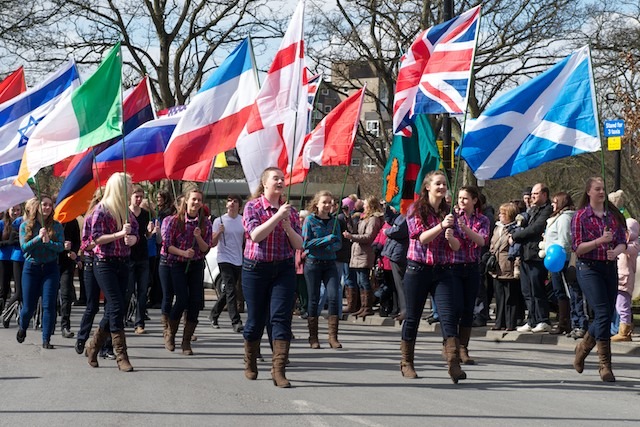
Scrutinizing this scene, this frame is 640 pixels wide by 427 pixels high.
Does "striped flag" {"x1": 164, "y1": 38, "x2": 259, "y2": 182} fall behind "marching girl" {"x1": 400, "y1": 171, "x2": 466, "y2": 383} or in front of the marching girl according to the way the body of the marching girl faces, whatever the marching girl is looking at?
behind

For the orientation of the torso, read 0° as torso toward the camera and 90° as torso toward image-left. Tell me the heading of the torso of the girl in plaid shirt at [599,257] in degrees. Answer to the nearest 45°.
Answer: approximately 315°

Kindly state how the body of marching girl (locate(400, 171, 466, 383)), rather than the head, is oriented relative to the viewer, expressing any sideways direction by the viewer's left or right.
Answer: facing the viewer and to the right of the viewer

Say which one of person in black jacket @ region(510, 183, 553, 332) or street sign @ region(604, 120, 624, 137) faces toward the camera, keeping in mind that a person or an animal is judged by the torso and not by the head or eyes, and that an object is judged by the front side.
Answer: the street sign

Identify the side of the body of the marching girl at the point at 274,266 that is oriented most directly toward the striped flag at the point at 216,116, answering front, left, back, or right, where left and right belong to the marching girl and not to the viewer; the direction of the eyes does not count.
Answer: back

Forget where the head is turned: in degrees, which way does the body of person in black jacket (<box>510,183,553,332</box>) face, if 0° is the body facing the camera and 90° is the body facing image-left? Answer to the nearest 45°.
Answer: approximately 90°

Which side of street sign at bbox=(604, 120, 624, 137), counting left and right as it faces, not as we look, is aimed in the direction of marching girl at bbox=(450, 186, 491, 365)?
front

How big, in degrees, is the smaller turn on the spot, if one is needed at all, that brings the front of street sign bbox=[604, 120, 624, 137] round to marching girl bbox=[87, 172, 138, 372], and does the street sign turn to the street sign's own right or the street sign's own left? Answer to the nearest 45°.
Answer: approximately 45° to the street sign's own right

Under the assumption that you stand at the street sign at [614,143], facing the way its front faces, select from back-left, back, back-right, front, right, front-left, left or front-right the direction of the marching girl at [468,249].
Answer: front

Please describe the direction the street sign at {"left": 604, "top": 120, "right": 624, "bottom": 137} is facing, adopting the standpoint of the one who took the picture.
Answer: facing the viewer

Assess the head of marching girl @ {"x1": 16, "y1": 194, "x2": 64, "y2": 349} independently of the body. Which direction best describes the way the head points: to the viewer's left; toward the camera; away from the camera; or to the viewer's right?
toward the camera

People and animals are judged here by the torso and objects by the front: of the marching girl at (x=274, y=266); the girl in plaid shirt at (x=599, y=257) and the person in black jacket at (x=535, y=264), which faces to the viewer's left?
the person in black jacket

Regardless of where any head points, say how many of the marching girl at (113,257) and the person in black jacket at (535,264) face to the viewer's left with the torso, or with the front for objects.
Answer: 1

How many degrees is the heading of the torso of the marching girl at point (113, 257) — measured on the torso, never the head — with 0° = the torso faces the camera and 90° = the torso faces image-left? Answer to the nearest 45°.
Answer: approximately 315°

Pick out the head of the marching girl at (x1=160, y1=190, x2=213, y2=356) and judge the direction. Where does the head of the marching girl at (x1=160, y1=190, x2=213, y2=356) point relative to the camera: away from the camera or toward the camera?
toward the camera

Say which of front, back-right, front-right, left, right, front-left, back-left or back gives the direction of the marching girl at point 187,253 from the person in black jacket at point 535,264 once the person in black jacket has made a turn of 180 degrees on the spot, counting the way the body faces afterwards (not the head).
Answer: back-right

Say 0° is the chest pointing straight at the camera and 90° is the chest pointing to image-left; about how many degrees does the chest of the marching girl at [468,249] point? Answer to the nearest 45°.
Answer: approximately 315°

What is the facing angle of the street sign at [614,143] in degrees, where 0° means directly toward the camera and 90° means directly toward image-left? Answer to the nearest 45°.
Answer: approximately 0°
